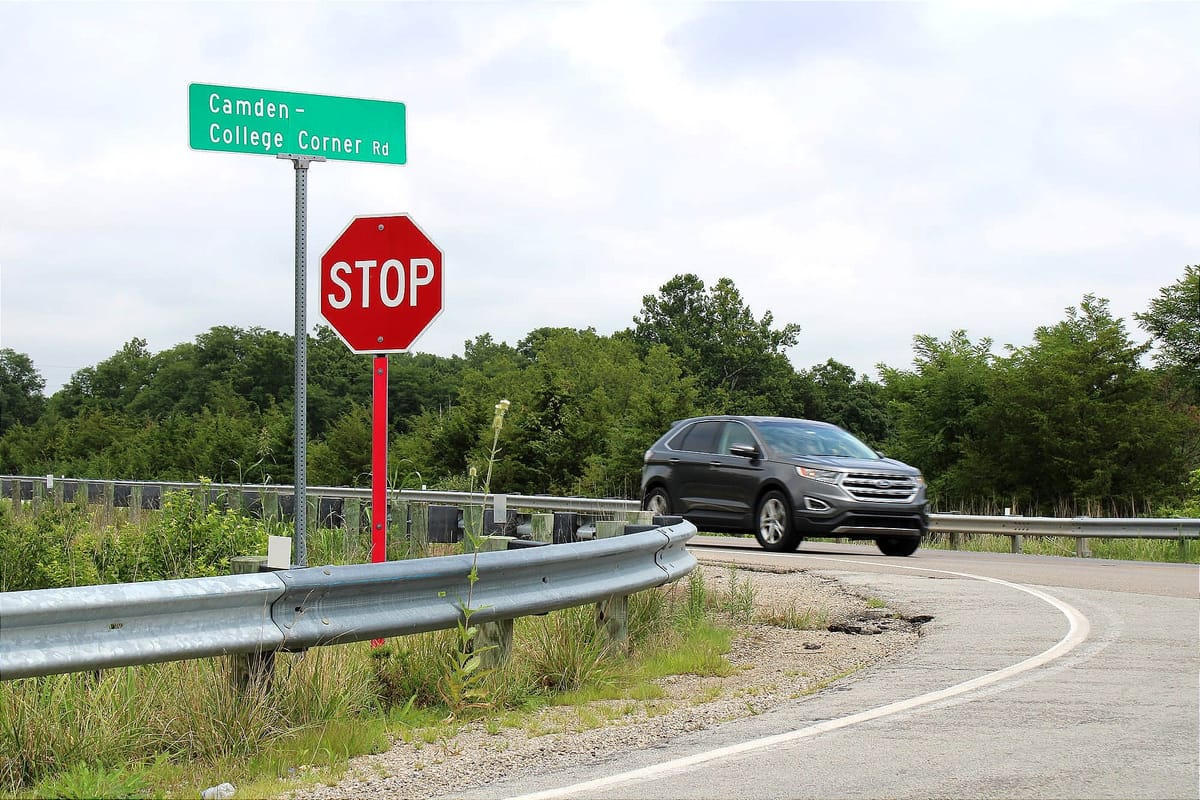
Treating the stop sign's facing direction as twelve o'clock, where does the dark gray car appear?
The dark gray car is roughly at 7 o'clock from the stop sign.

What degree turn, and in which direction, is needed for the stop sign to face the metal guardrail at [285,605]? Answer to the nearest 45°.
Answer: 0° — it already faces it

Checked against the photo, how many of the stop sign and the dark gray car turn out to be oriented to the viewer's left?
0

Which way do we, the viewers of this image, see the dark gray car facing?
facing the viewer and to the right of the viewer

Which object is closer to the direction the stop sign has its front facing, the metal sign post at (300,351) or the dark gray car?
the metal sign post

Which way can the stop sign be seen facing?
toward the camera

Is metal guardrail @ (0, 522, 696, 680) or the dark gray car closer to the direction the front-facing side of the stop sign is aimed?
the metal guardrail

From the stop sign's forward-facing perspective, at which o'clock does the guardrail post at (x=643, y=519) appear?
The guardrail post is roughly at 8 o'clock from the stop sign.

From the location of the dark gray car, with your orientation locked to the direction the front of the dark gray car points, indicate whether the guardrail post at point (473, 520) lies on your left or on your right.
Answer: on your right

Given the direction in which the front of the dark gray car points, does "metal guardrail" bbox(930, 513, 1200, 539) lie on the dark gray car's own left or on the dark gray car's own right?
on the dark gray car's own left
